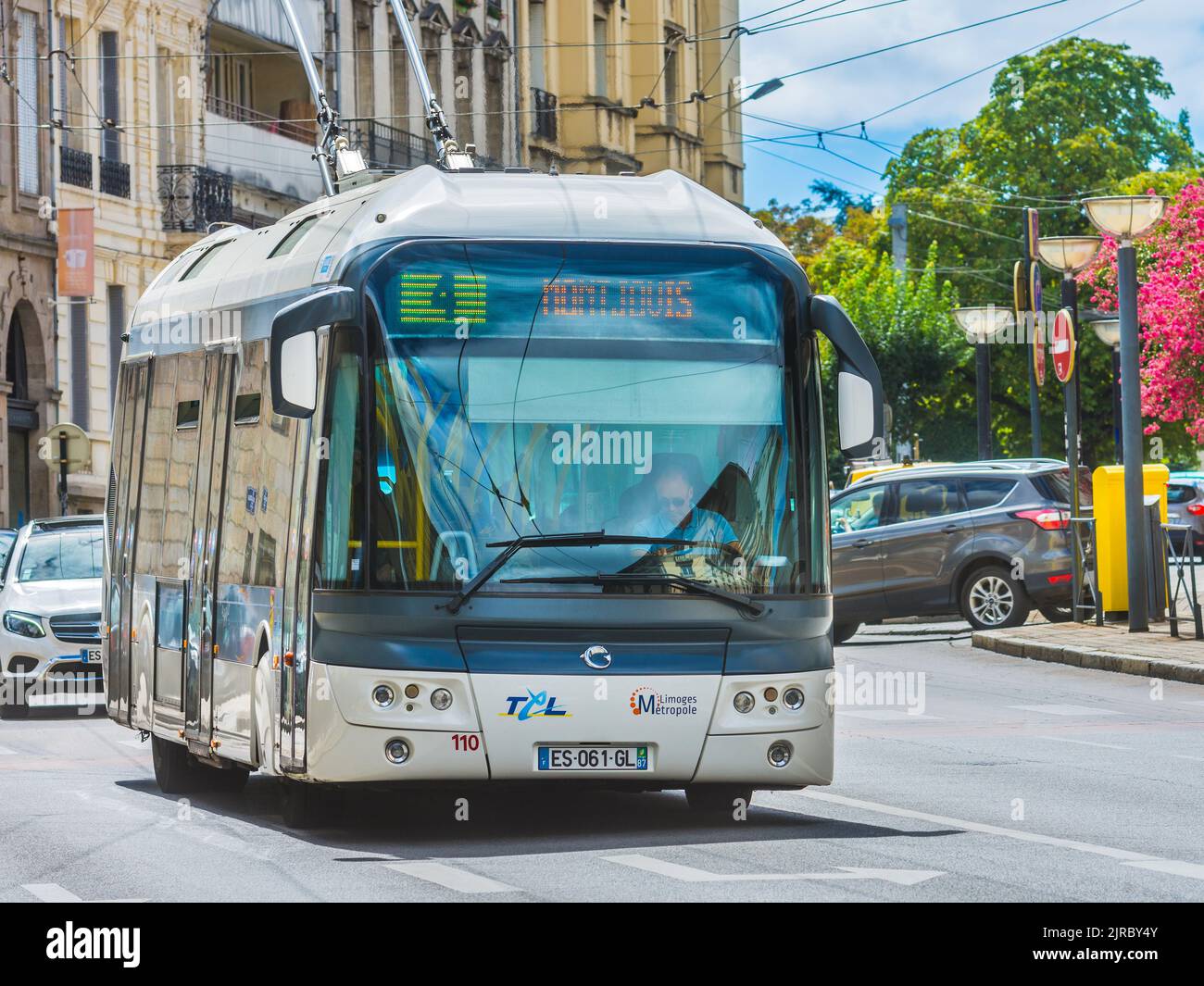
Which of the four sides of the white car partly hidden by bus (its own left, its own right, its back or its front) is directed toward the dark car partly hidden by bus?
left

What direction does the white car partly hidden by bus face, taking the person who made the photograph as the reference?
facing the viewer

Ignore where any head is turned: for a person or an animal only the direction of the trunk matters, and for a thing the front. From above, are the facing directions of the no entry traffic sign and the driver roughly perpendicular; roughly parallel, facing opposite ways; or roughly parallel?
roughly perpendicular

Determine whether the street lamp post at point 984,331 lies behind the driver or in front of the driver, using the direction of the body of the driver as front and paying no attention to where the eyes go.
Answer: behind

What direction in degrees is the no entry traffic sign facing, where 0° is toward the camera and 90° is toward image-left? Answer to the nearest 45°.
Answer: approximately 90°
